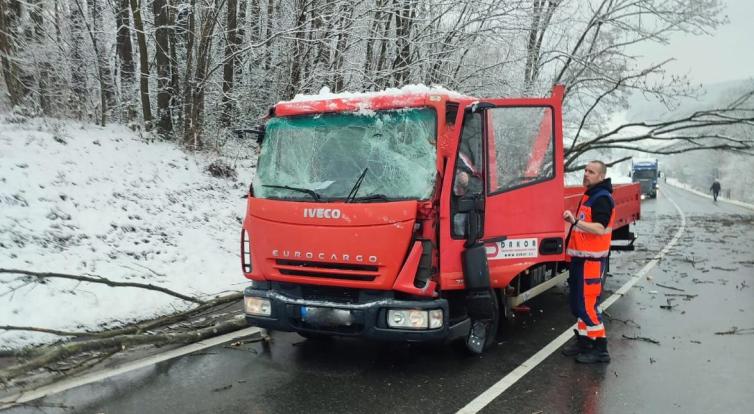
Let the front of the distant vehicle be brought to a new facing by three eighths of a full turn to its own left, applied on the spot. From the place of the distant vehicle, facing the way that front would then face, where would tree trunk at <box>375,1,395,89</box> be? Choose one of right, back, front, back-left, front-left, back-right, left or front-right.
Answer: back-right

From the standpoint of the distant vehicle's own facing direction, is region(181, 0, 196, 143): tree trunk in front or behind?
in front

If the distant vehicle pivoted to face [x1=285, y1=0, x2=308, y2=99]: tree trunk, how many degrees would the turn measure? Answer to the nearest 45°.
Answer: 0° — it already faces it

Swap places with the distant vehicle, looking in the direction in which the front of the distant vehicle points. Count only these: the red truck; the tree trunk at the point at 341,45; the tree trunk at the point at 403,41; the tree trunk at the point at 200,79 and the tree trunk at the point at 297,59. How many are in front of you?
5

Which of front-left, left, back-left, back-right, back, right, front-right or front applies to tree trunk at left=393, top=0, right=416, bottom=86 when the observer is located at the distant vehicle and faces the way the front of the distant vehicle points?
front

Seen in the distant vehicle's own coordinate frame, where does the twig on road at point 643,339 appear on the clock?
The twig on road is roughly at 12 o'clock from the distant vehicle.

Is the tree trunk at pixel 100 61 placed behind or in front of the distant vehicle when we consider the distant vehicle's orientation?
in front

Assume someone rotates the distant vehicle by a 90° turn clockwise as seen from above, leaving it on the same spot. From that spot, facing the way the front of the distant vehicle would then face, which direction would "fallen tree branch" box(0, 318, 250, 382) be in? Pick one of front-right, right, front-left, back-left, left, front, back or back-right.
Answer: left

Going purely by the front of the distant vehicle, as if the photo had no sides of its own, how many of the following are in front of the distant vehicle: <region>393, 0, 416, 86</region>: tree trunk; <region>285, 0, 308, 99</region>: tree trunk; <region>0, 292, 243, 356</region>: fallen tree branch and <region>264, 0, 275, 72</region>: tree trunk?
4

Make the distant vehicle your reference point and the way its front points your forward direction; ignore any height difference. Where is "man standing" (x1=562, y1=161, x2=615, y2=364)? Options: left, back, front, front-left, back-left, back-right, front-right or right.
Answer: front

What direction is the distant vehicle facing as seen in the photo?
toward the camera

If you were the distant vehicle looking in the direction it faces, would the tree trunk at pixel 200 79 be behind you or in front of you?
in front
